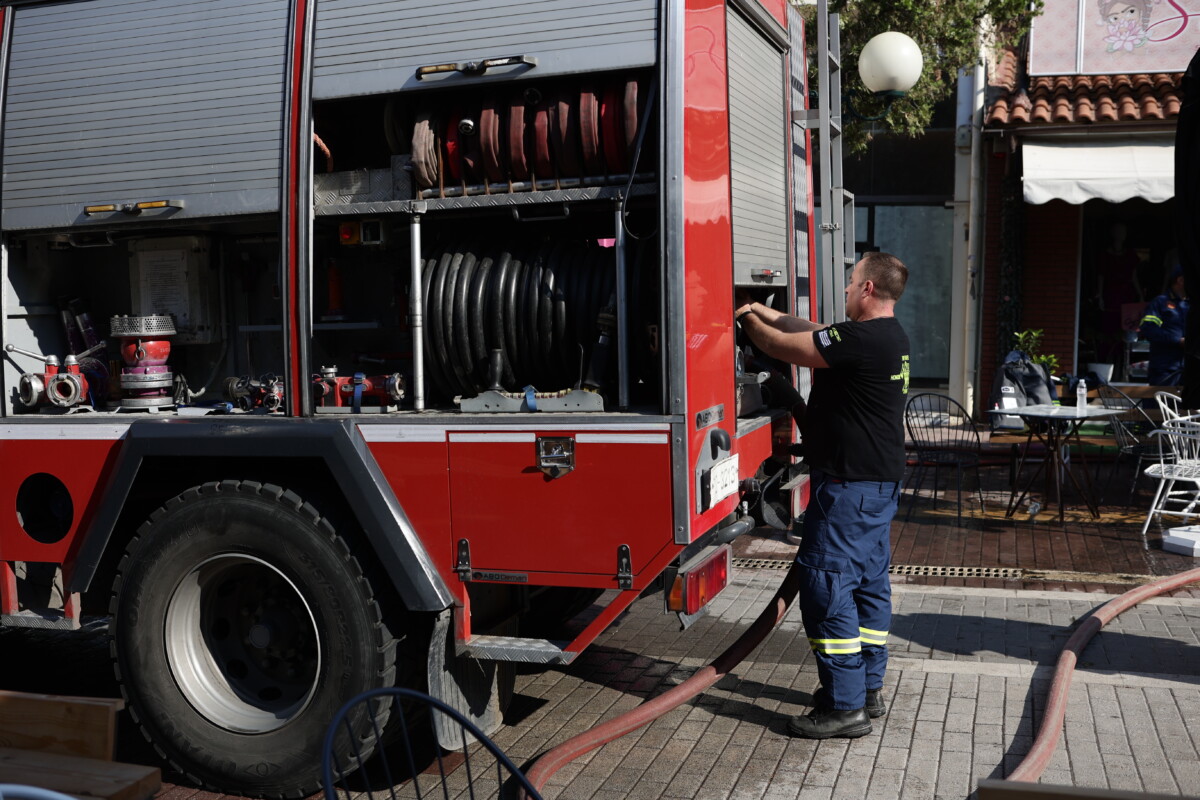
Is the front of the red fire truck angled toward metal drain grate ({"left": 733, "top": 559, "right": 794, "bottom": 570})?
no

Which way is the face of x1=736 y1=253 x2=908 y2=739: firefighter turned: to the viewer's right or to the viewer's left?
to the viewer's left

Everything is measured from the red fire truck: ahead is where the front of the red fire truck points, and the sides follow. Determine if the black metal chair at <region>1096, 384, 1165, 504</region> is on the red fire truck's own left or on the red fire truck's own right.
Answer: on the red fire truck's own right

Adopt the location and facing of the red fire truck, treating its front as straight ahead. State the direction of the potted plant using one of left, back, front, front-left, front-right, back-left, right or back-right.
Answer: right

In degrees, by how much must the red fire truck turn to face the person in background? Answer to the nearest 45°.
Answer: approximately 90° to its right

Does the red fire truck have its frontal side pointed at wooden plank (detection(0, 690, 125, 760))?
no

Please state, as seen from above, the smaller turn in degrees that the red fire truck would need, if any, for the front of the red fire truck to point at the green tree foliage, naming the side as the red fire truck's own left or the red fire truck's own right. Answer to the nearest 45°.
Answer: approximately 90° to the red fire truck's own right

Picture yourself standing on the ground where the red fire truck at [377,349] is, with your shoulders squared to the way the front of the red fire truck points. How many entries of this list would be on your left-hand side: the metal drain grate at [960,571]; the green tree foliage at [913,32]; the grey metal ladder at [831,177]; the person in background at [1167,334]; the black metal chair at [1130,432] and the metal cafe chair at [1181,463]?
0

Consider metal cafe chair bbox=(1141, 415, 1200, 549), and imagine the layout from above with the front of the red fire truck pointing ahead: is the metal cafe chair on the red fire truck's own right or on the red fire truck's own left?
on the red fire truck's own right

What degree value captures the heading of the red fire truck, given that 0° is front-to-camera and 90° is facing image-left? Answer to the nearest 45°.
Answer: approximately 135°
